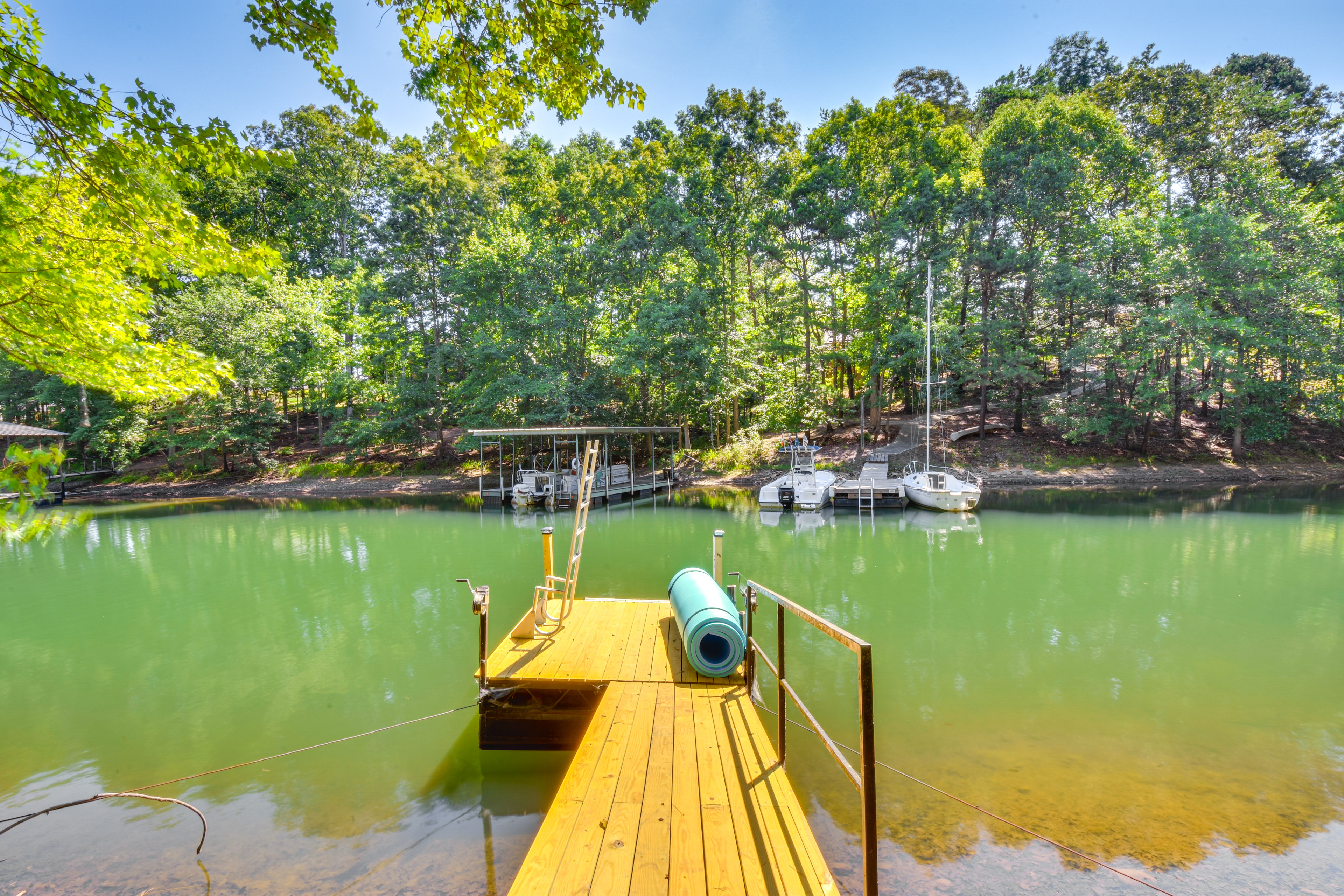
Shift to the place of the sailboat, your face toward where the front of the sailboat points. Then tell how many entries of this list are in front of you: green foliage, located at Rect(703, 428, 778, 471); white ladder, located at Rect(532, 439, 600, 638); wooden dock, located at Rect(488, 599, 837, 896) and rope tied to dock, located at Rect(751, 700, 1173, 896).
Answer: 1

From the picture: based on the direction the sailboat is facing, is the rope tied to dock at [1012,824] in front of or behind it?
behind

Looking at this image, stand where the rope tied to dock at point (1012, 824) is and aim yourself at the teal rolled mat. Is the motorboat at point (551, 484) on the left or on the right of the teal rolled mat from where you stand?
right

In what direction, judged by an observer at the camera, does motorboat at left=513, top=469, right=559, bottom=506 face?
facing away from the viewer

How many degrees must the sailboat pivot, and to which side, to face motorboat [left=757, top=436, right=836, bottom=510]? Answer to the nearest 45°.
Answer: approximately 45° to its left

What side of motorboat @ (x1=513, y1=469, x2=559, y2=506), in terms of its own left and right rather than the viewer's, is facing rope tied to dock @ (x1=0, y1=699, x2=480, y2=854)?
back

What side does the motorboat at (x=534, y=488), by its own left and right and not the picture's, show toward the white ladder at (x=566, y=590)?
back

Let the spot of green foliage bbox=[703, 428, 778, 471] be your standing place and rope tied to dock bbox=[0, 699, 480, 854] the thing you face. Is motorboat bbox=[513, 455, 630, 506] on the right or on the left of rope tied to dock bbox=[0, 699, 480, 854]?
right

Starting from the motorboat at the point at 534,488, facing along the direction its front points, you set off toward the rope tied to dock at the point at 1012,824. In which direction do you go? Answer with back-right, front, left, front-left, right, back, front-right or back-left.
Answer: back

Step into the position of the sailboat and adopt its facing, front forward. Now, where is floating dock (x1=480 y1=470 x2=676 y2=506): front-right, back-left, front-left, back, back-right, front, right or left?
front-left

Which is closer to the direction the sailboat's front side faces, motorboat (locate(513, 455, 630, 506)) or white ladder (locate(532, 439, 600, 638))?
the motorboat

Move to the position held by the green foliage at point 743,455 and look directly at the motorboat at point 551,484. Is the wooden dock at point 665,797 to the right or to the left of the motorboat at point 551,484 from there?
left

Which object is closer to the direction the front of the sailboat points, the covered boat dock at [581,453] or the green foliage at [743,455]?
the green foliage
